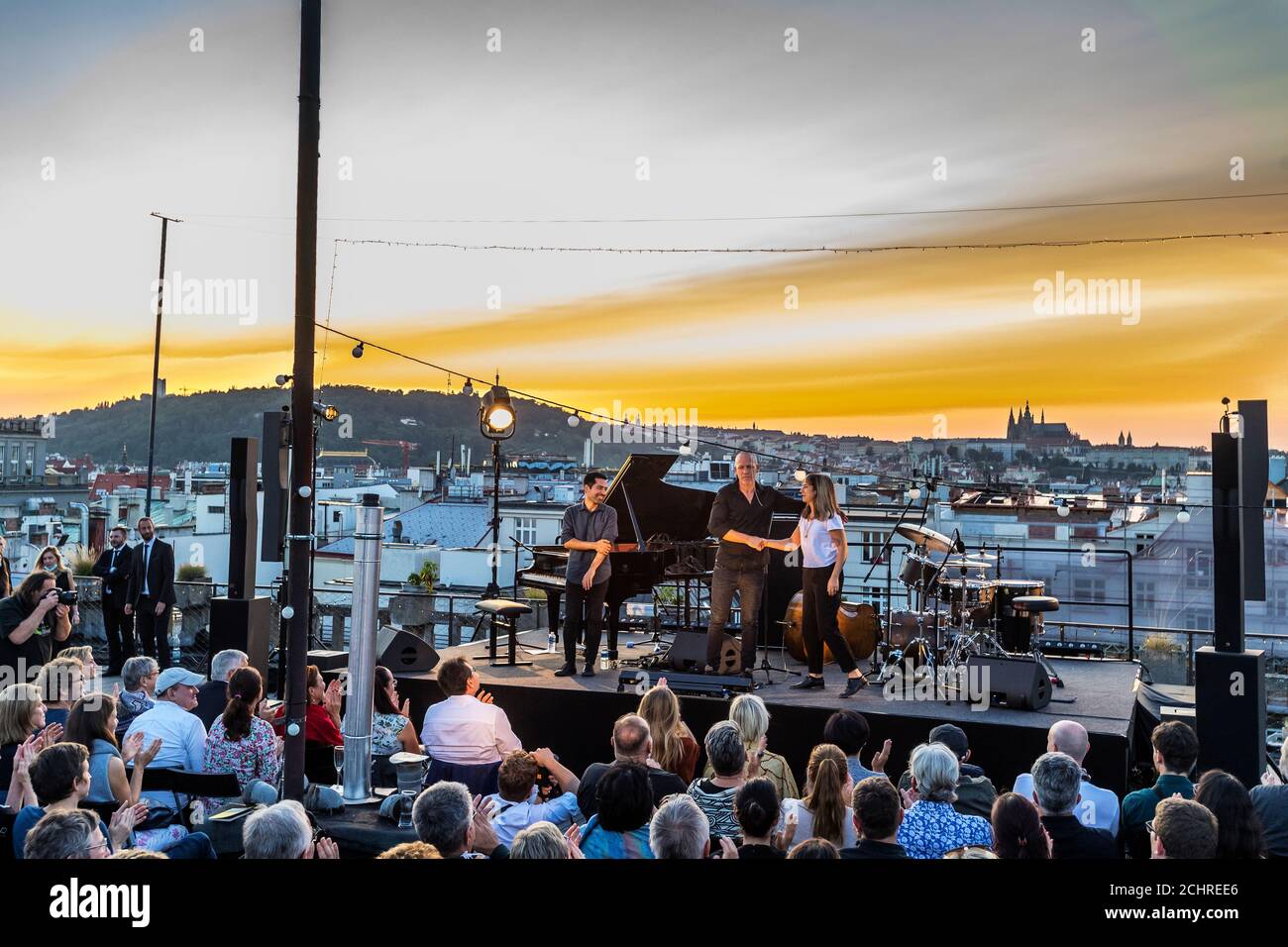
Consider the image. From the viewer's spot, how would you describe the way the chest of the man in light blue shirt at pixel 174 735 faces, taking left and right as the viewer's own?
facing away from the viewer and to the right of the viewer

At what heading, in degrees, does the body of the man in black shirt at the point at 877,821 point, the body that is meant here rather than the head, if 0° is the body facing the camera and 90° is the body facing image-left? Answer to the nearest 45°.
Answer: approximately 180°

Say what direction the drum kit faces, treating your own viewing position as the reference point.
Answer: facing to the left of the viewer

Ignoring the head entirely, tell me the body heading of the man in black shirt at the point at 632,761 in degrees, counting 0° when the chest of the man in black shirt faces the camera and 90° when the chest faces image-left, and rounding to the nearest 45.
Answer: approximately 180°

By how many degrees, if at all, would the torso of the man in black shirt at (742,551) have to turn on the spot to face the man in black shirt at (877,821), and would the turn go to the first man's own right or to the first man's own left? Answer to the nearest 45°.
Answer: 0° — they already face them

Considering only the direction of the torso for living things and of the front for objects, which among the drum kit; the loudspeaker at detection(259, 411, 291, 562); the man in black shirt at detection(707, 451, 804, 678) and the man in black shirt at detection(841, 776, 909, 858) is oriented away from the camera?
the man in black shirt at detection(841, 776, 909, 858)

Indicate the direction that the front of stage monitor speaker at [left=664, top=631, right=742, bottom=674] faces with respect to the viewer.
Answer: facing away from the viewer

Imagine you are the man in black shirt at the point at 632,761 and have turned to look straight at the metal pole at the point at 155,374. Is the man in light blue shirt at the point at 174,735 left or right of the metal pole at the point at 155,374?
left

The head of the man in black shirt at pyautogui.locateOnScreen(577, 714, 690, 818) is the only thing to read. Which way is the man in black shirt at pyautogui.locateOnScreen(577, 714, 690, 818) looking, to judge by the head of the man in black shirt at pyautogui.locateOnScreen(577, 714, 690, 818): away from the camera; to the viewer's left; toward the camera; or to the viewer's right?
away from the camera
